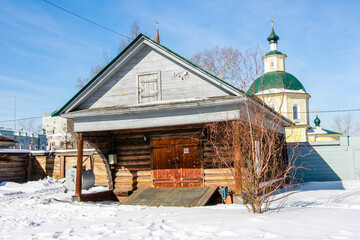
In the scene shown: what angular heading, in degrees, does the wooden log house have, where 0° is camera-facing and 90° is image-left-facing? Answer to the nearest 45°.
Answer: approximately 0°

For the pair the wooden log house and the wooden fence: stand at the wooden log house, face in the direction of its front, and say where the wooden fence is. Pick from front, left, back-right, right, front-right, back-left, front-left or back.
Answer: back-right
